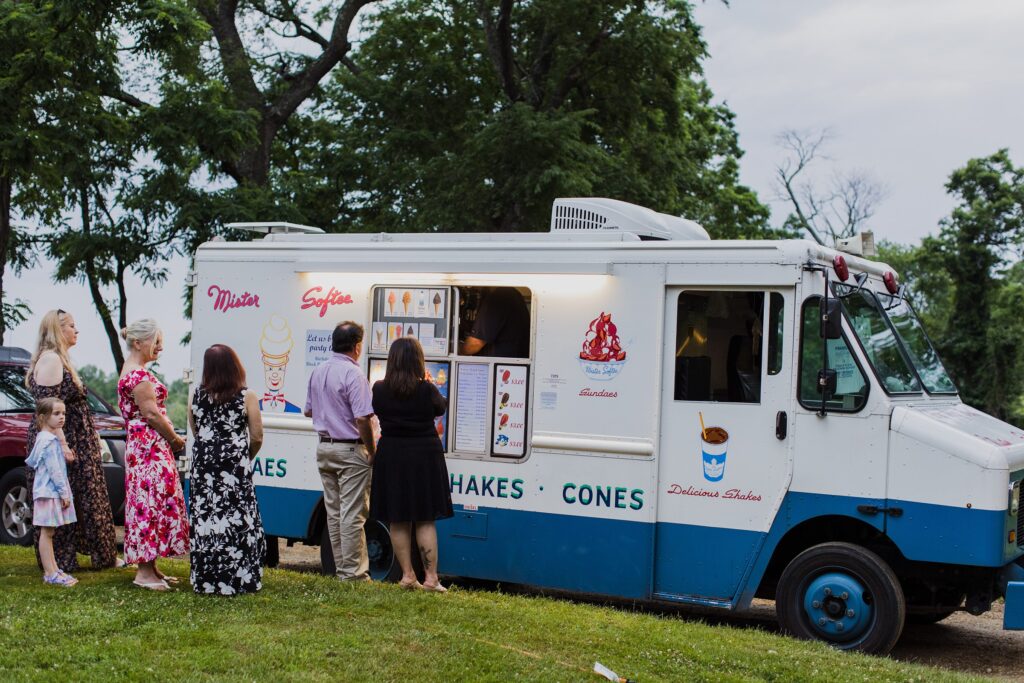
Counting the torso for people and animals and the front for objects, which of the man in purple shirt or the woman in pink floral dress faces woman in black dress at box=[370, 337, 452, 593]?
the woman in pink floral dress

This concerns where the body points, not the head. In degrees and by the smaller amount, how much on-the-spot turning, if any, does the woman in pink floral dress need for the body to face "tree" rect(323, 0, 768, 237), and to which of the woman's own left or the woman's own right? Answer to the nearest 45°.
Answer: approximately 45° to the woman's own left

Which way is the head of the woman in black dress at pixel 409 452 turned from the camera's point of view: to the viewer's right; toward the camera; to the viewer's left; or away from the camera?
away from the camera

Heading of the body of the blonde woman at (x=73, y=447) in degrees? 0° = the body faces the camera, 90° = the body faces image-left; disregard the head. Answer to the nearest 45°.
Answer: approximately 270°

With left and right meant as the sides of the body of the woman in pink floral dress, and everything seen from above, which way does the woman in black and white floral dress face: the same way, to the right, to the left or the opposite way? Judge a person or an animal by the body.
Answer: to the left

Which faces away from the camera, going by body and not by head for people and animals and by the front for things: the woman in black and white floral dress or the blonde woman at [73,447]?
the woman in black and white floral dress

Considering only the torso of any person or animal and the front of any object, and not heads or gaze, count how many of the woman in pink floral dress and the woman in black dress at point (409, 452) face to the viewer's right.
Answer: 1

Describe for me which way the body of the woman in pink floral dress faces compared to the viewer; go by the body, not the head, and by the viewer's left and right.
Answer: facing to the right of the viewer

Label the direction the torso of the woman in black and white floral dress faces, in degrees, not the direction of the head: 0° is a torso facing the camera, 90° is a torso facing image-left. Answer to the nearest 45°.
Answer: approximately 180°

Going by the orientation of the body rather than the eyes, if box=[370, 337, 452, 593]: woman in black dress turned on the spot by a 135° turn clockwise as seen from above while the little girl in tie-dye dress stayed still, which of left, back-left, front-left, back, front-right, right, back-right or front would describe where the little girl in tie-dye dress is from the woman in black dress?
back-right

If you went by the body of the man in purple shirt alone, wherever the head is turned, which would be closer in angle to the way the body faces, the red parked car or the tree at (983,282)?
the tree

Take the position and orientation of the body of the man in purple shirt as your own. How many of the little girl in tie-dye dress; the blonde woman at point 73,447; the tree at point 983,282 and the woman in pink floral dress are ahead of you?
1

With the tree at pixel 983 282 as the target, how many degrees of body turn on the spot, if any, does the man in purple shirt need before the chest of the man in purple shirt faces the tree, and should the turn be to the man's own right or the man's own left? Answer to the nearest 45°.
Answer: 0° — they already face it

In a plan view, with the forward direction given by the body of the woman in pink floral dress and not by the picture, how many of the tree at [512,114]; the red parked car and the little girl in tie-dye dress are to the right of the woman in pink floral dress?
0

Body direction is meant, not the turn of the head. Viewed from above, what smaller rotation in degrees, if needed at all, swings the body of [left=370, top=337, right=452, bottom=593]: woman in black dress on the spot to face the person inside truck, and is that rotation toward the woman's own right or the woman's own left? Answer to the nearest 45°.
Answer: approximately 45° to the woman's own right

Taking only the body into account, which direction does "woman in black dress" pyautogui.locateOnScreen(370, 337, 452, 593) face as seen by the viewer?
away from the camera

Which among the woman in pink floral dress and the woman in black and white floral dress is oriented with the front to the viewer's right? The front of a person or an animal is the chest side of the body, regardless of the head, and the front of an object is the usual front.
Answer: the woman in pink floral dress

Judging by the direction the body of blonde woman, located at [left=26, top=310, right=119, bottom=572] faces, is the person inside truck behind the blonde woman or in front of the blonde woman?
in front

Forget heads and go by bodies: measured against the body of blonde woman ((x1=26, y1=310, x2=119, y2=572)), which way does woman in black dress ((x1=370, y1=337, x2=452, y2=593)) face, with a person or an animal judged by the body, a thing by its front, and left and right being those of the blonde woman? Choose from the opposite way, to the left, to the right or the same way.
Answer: to the left

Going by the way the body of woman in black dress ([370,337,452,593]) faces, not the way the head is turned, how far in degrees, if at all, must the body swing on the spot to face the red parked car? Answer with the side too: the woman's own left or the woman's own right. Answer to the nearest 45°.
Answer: approximately 45° to the woman's own left
